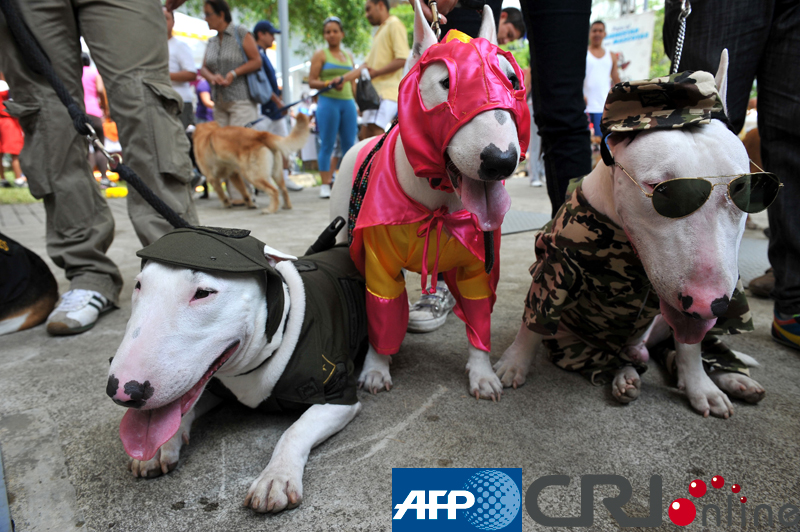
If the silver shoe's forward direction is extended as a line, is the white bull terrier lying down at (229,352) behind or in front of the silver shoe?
in front

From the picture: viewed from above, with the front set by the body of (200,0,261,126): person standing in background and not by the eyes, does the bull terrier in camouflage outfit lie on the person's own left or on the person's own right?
on the person's own left

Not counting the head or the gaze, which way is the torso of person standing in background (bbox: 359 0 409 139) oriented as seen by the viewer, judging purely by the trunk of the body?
to the viewer's left

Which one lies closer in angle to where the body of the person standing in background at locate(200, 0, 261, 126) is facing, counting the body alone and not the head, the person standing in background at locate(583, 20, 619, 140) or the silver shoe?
the silver shoe

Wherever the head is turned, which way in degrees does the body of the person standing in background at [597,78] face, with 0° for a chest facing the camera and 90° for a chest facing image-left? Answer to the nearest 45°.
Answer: approximately 0°

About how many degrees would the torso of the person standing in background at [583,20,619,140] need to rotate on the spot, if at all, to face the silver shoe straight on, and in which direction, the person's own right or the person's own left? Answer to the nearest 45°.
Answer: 0° — they already face it

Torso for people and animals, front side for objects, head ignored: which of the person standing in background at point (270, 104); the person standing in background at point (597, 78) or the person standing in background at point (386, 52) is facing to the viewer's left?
the person standing in background at point (386, 52)

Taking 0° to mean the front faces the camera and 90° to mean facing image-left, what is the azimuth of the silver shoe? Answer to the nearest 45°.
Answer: approximately 45°

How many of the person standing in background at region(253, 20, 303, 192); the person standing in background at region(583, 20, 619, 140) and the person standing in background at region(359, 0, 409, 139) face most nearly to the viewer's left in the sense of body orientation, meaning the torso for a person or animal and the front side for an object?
1

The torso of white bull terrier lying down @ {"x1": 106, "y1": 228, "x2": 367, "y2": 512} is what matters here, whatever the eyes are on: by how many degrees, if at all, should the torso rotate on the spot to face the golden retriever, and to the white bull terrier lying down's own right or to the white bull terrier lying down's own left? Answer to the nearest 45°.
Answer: approximately 135° to the white bull terrier lying down's own right
